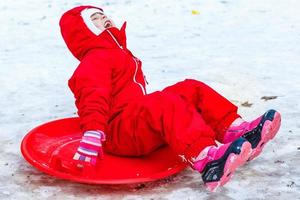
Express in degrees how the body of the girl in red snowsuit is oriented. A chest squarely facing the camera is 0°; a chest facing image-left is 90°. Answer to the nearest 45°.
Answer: approximately 270°
